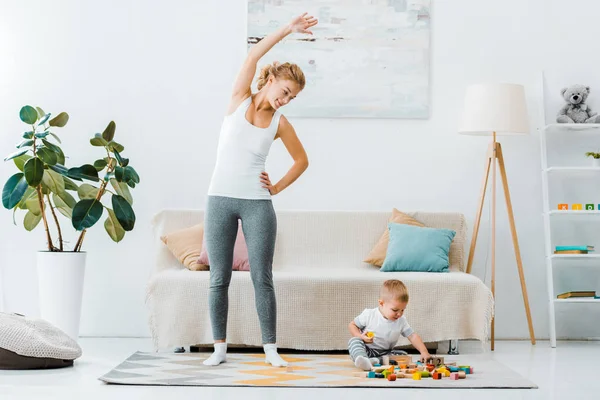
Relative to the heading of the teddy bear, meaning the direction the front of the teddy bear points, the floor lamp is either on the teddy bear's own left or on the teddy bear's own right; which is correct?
on the teddy bear's own right

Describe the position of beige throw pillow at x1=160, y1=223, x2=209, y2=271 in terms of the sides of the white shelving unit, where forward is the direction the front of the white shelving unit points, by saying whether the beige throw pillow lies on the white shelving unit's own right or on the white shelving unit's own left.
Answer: on the white shelving unit's own right

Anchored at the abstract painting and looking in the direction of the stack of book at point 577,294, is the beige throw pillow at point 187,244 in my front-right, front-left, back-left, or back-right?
back-right

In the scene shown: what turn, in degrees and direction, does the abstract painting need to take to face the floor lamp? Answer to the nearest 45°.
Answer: approximately 90° to its left

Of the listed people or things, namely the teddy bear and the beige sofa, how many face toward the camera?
2

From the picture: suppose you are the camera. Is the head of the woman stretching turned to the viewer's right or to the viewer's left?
to the viewer's right

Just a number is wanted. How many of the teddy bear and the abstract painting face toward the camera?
2

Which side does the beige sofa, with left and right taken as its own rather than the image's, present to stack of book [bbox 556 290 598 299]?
left
